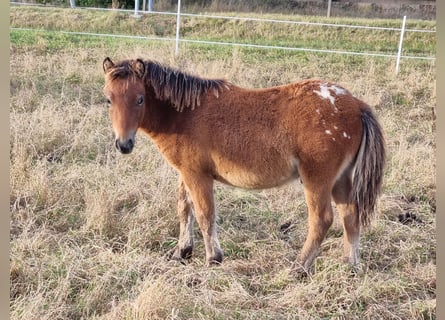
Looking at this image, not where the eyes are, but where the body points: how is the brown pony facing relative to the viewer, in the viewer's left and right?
facing to the left of the viewer
